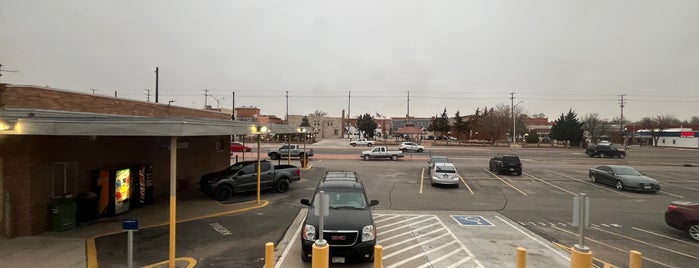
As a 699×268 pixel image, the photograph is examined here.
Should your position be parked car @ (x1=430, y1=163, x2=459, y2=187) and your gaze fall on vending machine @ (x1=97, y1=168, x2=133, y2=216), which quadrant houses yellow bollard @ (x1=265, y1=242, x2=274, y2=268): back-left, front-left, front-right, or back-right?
front-left

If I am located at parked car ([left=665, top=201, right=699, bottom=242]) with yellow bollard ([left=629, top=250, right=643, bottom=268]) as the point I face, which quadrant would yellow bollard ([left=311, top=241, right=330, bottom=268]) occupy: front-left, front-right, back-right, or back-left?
front-right

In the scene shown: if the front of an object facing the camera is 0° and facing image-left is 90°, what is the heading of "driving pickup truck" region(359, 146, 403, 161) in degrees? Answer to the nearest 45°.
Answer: approximately 90°

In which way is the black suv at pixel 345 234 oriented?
toward the camera

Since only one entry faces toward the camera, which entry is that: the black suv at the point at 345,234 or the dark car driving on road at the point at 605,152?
the black suv

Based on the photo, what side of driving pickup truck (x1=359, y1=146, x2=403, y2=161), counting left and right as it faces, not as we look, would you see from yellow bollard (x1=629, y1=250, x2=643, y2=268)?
left

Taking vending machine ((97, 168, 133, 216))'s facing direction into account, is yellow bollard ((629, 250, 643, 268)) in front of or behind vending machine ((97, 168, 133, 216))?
in front

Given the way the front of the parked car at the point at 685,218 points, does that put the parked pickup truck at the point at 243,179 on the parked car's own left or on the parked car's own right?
on the parked car's own right

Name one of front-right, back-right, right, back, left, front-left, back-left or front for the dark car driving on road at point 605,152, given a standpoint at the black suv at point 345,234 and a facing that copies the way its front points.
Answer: back-left
